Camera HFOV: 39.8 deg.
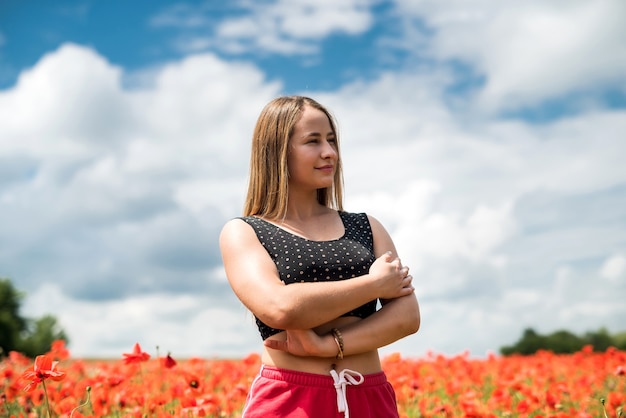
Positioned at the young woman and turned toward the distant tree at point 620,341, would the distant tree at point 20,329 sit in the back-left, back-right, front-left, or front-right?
front-left

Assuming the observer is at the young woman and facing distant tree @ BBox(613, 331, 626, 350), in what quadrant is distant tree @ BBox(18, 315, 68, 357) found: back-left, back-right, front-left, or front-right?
front-left

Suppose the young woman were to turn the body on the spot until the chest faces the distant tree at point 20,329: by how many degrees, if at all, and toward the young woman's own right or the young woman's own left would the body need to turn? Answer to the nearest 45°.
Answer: approximately 180°

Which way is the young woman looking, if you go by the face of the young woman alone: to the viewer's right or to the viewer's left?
to the viewer's right

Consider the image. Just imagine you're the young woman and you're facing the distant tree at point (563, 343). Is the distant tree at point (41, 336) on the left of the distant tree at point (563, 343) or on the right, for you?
left

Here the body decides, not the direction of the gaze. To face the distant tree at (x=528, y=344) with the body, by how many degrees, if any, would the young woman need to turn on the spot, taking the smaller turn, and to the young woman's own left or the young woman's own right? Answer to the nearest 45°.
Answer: approximately 135° to the young woman's own left

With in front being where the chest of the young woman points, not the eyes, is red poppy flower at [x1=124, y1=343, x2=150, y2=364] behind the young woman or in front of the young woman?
behind

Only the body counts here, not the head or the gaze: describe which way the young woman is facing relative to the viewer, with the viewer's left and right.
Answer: facing the viewer and to the right of the viewer
